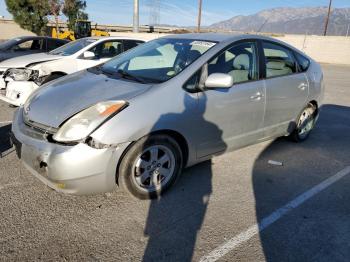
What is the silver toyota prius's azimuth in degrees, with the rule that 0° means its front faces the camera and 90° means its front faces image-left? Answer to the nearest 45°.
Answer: approximately 45°

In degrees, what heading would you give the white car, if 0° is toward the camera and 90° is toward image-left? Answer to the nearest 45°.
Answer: approximately 45°

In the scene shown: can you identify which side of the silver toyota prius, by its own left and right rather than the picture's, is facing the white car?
right

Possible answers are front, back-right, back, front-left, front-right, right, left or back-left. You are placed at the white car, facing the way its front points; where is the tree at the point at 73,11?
back-right

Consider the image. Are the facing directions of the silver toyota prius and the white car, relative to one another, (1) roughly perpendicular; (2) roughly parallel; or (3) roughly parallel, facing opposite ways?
roughly parallel

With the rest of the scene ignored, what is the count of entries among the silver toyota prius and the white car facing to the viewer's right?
0

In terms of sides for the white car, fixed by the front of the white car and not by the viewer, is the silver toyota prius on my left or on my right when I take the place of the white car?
on my left

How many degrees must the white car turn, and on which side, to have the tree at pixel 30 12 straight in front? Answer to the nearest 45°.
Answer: approximately 135° to its right

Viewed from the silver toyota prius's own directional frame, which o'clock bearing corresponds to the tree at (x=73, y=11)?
The tree is roughly at 4 o'clock from the silver toyota prius.
